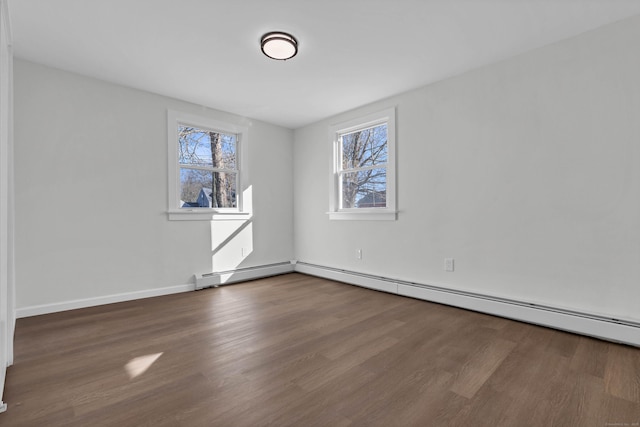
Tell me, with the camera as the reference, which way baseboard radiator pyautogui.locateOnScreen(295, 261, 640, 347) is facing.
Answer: facing the viewer and to the left of the viewer

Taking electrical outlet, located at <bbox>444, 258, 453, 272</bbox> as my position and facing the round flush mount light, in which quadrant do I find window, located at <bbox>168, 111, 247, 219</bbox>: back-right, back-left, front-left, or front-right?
front-right

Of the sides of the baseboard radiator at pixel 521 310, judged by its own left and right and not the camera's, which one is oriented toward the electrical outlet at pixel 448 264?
right

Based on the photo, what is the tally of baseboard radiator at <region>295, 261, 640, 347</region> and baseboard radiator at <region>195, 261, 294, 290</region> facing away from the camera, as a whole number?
0

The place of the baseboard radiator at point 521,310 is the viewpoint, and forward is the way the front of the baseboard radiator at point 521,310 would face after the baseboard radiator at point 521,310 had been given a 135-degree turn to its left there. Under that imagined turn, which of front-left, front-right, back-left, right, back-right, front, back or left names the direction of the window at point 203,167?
back

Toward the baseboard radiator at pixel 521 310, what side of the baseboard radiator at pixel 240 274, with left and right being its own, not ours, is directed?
front

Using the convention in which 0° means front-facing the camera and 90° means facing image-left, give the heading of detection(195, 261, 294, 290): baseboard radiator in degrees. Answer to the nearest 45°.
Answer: approximately 315°

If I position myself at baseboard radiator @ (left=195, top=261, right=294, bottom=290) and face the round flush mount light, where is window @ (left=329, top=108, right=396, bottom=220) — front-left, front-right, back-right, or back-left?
front-left

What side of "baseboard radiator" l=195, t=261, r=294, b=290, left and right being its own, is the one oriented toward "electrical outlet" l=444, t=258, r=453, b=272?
front
